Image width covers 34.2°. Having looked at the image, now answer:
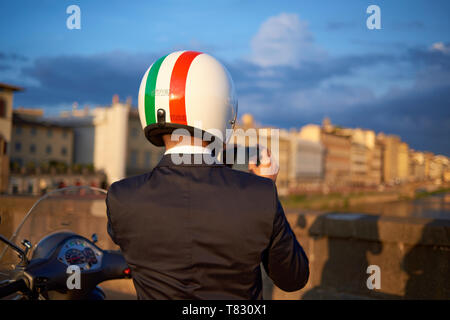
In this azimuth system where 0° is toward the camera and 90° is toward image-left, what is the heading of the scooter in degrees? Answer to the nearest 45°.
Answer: approximately 135°
